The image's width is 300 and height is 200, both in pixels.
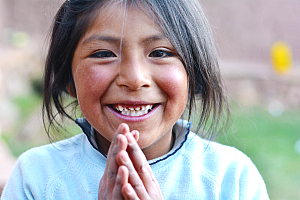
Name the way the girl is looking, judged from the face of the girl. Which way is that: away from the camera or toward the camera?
toward the camera

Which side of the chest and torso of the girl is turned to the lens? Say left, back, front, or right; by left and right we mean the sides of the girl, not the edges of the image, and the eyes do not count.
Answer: front
